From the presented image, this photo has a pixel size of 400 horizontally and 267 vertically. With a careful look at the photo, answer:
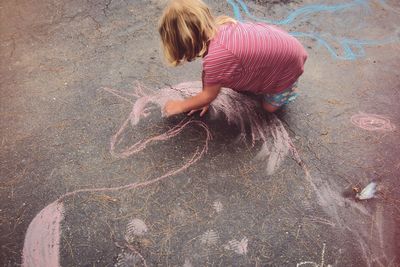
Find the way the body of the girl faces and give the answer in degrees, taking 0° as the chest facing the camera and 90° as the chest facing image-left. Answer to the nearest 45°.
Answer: approximately 90°

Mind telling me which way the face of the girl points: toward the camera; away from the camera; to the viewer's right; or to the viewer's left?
to the viewer's left
